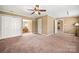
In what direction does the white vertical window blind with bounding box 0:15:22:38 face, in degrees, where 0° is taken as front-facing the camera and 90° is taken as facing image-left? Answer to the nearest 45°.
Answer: approximately 315°

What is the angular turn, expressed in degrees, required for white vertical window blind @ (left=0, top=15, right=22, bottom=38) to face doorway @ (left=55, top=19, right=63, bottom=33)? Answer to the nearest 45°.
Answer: approximately 45° to its left
